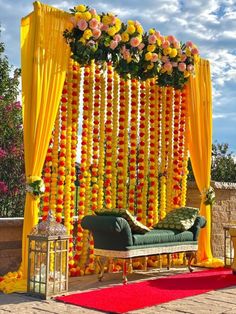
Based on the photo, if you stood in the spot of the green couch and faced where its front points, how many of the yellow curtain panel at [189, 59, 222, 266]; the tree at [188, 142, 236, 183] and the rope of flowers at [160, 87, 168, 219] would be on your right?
0

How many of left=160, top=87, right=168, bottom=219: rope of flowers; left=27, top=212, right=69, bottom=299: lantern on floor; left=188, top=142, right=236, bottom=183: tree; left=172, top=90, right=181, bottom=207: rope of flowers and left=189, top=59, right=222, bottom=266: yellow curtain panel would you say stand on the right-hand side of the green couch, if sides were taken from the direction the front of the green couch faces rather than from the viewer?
1

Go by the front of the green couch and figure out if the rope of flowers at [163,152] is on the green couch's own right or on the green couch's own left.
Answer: on the green couch's own left

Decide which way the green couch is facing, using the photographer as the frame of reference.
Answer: facing the viewer and to the right of the viewer

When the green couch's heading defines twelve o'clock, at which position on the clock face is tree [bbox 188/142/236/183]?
The tree is roughly at 8 o'clock from the green couch.

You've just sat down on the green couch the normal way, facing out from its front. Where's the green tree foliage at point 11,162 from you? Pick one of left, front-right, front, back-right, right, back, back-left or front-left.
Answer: back
